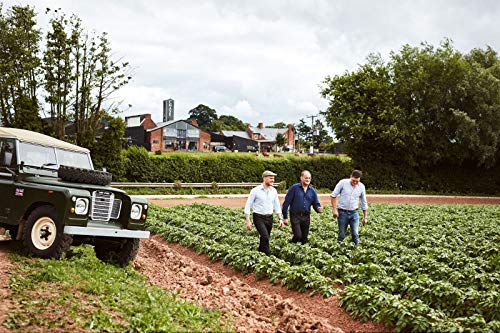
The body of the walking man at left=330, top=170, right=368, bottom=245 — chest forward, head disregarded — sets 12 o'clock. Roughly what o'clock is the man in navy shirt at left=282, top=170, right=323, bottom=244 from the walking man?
The man in navy shirt is roughly at 2 o'clock from the walking man.

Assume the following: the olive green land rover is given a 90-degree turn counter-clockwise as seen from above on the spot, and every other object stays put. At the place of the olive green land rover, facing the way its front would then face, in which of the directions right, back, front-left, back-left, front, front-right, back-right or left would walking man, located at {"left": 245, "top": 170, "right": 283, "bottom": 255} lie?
front-right

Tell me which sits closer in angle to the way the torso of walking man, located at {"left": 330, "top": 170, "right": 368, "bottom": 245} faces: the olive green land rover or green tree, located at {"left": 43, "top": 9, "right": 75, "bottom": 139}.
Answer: the olive green land rover

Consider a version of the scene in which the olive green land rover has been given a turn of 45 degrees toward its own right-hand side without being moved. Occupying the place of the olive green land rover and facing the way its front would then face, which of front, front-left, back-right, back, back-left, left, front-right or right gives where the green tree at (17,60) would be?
back

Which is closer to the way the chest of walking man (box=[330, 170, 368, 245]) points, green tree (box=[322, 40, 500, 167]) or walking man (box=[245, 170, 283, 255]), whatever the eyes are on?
the walking man

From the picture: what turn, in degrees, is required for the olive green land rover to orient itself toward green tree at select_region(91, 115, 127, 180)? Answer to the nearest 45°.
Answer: approximately 135° to its left

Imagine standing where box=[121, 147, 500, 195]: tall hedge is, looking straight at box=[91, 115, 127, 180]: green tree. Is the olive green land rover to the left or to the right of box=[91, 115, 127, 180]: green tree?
left

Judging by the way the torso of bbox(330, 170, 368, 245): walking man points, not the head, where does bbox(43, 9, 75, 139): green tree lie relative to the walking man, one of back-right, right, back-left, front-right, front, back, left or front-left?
back-right

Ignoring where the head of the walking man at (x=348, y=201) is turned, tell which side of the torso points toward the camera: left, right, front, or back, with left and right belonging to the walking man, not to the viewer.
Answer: front

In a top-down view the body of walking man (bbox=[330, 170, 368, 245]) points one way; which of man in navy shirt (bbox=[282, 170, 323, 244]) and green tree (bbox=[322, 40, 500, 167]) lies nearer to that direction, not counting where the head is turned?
the man in navy shirt

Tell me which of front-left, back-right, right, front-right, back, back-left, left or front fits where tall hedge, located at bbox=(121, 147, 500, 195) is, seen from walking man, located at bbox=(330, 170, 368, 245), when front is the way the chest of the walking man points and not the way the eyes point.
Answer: back

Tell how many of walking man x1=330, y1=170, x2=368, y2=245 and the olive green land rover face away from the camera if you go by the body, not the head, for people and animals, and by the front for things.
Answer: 0

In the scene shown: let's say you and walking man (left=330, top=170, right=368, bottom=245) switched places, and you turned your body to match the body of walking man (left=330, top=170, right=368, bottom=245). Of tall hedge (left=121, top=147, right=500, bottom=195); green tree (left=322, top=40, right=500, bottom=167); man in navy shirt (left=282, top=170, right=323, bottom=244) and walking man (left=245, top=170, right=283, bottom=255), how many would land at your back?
2

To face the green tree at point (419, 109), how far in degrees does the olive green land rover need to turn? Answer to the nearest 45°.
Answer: approximately 90° to its left

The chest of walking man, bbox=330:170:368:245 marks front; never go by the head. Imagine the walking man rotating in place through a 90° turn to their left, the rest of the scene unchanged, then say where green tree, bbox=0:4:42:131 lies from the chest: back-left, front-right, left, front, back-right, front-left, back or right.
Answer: back-left

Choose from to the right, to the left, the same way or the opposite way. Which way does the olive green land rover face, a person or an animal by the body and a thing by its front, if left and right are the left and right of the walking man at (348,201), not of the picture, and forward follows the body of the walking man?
to the left
